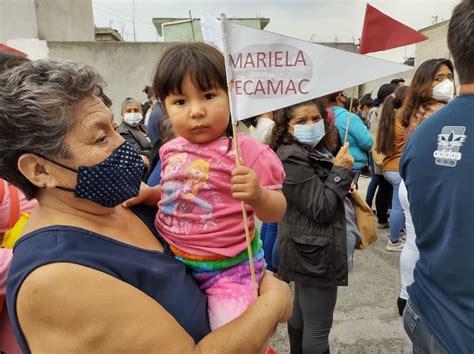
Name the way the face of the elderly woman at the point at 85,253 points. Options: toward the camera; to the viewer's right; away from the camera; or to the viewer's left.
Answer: to the viewer's right

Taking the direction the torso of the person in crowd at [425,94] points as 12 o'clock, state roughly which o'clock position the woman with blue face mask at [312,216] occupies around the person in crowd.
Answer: The woman with blue face mask is roughly at 2 o'clock from the person in crowd.

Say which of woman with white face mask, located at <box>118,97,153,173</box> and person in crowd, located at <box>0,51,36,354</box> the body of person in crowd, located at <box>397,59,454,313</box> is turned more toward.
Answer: the person in crowd

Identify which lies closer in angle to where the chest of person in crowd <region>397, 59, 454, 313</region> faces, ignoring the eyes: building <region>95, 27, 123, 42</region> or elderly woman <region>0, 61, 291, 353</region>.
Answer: the elderly woman

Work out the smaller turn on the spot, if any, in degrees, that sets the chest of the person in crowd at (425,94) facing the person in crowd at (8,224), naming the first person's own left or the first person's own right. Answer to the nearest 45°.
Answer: approximately 90° to the first person's own right

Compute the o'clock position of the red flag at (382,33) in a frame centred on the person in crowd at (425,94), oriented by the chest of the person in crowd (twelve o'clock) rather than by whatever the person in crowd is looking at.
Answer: The red flag is roughly at 2 o'clock from the person in crowd.

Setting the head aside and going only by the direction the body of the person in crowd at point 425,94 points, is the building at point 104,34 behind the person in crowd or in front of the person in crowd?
behind

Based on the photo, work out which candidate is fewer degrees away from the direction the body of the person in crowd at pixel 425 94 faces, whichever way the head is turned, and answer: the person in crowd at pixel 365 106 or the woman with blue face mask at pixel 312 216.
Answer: the woman with blue face mask
